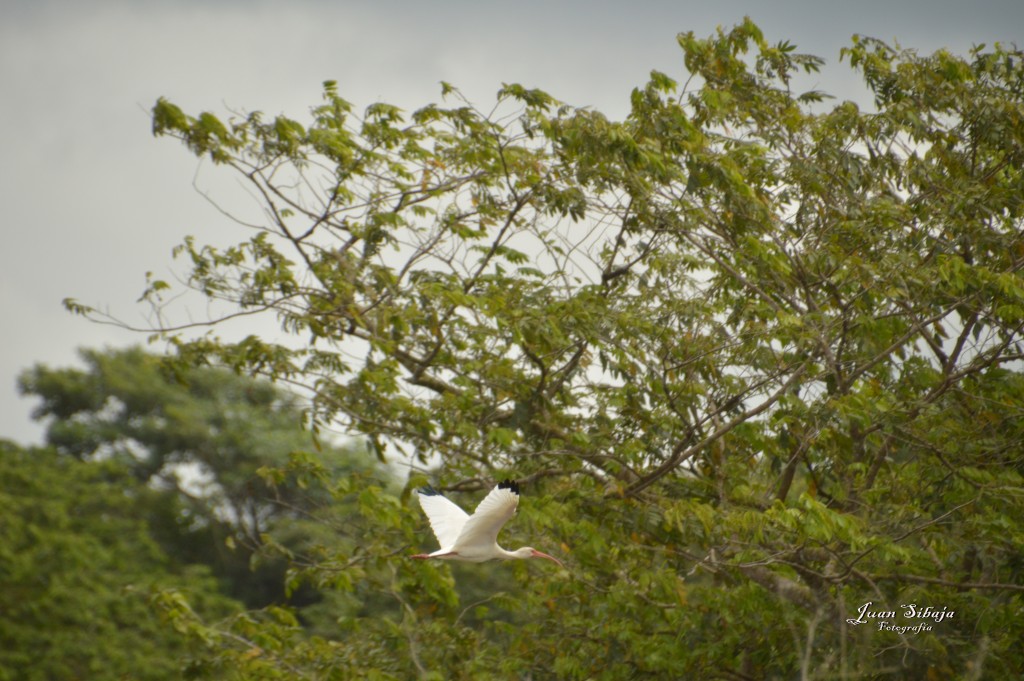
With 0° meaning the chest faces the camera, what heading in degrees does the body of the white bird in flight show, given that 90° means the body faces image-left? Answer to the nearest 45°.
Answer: approximately 270°

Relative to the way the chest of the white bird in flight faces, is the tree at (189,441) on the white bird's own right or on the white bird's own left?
on the white bird's own left
